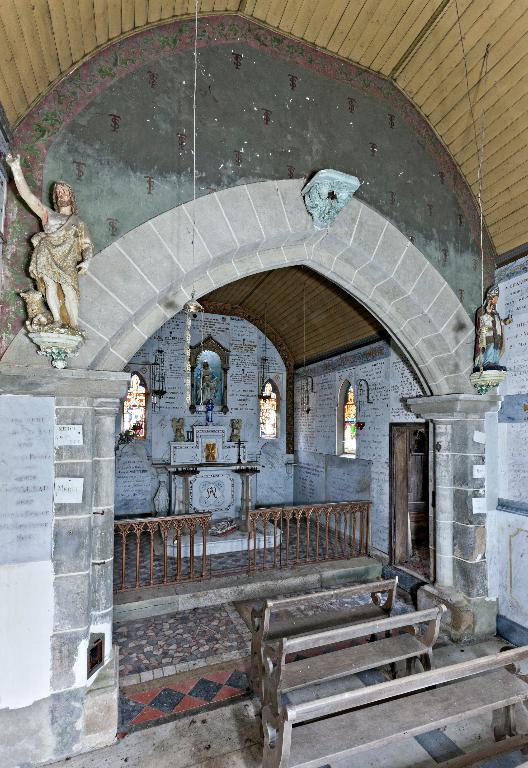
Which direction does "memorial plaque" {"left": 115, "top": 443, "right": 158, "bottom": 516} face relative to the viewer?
toward the camera

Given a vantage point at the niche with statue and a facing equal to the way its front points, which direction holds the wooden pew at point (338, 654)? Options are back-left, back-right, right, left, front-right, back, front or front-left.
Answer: front

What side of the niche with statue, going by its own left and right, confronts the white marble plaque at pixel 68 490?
front

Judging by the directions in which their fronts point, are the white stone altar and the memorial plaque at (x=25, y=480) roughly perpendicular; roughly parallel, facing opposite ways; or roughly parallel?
roughly parallel

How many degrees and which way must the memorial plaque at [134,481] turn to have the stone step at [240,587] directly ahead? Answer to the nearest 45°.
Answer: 0° — it already faces it

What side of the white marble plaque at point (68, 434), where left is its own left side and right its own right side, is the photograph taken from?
front

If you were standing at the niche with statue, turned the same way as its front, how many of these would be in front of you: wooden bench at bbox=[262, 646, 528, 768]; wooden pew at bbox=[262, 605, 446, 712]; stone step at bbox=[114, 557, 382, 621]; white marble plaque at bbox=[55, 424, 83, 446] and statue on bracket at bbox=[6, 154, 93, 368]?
5

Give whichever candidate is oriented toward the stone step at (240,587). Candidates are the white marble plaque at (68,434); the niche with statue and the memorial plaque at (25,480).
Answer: the niche with statue

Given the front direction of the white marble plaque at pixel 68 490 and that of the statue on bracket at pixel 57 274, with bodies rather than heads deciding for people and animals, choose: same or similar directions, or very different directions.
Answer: same or similar directions

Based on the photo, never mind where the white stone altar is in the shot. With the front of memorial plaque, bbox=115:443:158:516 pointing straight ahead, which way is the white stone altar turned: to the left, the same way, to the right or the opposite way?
the same way

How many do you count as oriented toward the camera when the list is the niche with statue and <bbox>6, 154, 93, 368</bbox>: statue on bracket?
2

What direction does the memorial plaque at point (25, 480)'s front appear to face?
toward the camera

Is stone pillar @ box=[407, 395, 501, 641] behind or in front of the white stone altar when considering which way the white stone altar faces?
in front

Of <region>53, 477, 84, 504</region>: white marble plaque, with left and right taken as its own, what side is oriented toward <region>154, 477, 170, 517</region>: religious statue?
back

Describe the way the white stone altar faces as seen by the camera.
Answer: facing the viewer
